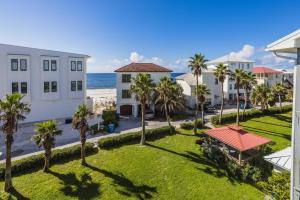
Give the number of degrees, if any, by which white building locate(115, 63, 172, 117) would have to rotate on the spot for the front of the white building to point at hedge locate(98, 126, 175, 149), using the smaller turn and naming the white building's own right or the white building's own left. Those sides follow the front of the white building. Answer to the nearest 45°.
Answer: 0° — it already faces it

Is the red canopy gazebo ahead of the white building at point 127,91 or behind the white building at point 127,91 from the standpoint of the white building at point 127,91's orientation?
ahead

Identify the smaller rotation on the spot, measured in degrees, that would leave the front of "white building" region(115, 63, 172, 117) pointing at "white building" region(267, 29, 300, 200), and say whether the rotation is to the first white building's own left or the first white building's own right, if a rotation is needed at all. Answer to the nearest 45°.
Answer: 0° — it already faces it

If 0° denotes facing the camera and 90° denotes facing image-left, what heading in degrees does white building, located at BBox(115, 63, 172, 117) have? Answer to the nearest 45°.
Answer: approximately 0°

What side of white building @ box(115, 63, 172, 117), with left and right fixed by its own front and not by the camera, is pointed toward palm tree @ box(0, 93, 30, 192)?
front

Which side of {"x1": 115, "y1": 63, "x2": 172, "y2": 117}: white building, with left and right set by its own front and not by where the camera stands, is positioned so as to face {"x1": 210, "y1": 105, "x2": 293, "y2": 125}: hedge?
left

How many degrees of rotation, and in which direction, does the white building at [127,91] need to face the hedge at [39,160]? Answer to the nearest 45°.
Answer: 0° — it already faces it

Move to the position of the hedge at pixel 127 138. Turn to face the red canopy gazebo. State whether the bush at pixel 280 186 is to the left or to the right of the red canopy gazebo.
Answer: right
